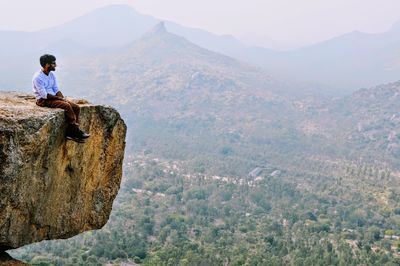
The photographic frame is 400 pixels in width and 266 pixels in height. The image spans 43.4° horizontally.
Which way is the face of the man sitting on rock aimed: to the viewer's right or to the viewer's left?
to the viewer's right

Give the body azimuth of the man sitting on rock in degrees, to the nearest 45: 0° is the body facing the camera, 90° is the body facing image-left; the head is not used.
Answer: approximately 315°
